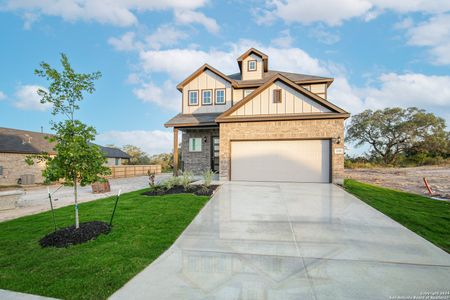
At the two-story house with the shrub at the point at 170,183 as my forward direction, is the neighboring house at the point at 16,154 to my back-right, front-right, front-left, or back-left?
front-right

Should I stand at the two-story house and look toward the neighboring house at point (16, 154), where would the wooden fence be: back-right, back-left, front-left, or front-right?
front-right

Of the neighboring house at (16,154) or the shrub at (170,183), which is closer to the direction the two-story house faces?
the shrub

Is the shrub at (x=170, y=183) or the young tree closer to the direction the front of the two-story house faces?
the young tree

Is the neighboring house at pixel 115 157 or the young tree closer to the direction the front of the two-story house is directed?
the young tree

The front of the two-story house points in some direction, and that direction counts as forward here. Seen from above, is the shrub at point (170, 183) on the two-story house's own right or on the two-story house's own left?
on the two-story house's own right

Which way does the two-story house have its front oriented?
toward the camera

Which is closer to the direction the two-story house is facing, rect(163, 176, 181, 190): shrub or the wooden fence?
the shrub

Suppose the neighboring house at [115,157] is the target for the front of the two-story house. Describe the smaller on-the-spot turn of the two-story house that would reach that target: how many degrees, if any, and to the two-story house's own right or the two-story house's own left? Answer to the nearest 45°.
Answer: approximately 135° to the two-story house's own right

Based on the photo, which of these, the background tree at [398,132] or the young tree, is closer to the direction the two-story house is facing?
the young tree

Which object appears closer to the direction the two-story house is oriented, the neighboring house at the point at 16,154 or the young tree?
the young tree

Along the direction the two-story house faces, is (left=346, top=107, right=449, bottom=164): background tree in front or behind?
behind

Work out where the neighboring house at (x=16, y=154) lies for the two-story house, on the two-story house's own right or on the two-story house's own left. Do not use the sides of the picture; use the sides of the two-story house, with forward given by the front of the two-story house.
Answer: on the two-story house's own right
